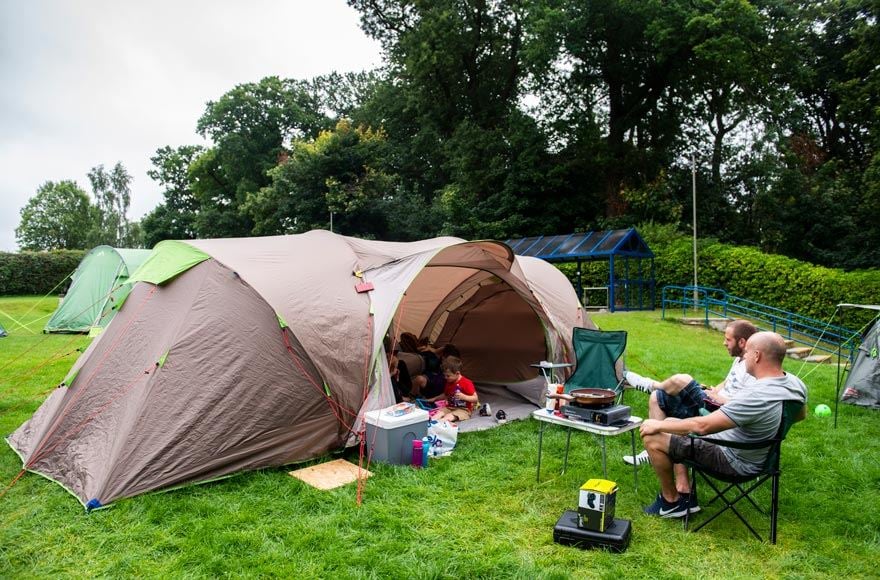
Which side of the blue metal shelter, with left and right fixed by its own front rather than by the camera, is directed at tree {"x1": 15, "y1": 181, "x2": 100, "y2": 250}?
right

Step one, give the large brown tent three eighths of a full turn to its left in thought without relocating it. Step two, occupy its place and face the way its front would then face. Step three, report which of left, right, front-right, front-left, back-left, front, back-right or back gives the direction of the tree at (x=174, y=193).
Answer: front

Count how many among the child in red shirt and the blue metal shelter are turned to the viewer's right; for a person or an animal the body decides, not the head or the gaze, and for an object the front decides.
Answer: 0

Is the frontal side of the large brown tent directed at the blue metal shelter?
no

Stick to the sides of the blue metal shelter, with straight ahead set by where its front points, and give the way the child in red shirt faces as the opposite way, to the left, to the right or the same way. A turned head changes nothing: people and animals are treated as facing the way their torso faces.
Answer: the same way

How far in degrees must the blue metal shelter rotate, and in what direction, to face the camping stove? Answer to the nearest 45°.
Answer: approximately 45° to its left

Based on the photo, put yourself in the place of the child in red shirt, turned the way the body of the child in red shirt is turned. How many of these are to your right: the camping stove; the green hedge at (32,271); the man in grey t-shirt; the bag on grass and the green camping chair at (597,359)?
1

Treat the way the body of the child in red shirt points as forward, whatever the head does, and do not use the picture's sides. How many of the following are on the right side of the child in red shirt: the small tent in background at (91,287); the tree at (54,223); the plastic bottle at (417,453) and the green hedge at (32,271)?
3

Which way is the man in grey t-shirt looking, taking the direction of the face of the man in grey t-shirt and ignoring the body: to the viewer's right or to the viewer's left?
to the viewer's left

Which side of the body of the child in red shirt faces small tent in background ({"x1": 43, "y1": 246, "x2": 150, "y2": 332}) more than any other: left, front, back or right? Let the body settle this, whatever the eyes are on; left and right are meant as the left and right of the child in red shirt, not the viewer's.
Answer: right

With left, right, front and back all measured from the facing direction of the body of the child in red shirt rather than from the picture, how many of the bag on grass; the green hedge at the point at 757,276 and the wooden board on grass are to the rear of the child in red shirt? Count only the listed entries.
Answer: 1

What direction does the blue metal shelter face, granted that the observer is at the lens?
facing the viewer and to the left of the viewer

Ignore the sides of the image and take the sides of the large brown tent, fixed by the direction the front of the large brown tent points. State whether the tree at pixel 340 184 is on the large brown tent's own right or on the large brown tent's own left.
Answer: on the large brown tent's own left

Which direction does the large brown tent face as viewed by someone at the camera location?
facing the viewer and to the right of the viewer

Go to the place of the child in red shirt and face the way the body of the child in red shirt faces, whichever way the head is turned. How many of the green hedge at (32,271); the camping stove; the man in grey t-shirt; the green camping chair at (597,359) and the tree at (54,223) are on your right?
2
